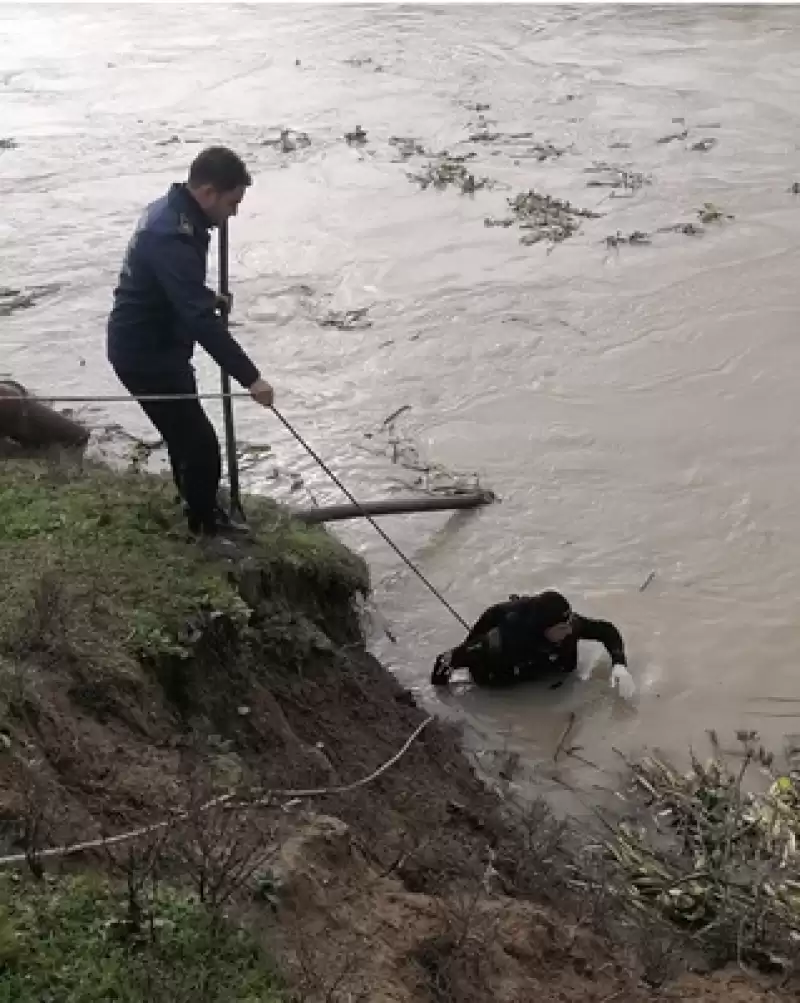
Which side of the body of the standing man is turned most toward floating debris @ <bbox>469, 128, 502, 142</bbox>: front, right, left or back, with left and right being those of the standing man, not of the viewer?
left

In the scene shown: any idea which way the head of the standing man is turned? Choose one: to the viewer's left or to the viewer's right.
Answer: to the viewer's right

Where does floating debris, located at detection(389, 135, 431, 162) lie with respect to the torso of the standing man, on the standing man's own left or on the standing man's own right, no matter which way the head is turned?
on the standing man's own left

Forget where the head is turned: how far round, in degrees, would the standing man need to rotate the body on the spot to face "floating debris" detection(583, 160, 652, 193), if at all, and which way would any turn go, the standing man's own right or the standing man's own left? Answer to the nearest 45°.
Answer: approximately 45° to the standing man's own left

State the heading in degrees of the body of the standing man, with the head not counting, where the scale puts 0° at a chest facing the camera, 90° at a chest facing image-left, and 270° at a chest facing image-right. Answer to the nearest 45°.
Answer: approximately 270°

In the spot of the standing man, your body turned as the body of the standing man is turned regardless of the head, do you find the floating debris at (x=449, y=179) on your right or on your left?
on your left

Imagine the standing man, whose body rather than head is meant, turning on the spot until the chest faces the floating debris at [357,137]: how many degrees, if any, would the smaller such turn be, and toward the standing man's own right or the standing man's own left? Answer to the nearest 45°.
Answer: approximately 90° to the standing man's own left
